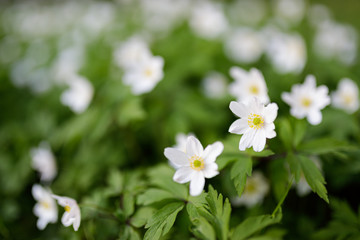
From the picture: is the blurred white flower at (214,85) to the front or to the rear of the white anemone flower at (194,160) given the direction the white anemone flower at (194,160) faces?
to the rear

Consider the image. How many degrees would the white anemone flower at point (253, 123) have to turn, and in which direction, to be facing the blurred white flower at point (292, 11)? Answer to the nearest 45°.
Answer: approximately 180°

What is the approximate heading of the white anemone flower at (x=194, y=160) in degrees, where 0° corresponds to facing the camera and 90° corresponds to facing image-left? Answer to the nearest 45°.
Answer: approximately 0°

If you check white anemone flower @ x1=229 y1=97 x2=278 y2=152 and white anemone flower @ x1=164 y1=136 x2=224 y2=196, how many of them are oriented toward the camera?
2

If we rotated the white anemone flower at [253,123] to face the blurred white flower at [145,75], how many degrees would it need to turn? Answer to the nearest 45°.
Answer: approximately 135° to its right

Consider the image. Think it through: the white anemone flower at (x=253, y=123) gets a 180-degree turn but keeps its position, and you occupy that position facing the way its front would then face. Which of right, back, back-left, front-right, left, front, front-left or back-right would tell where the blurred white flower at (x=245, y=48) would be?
front
